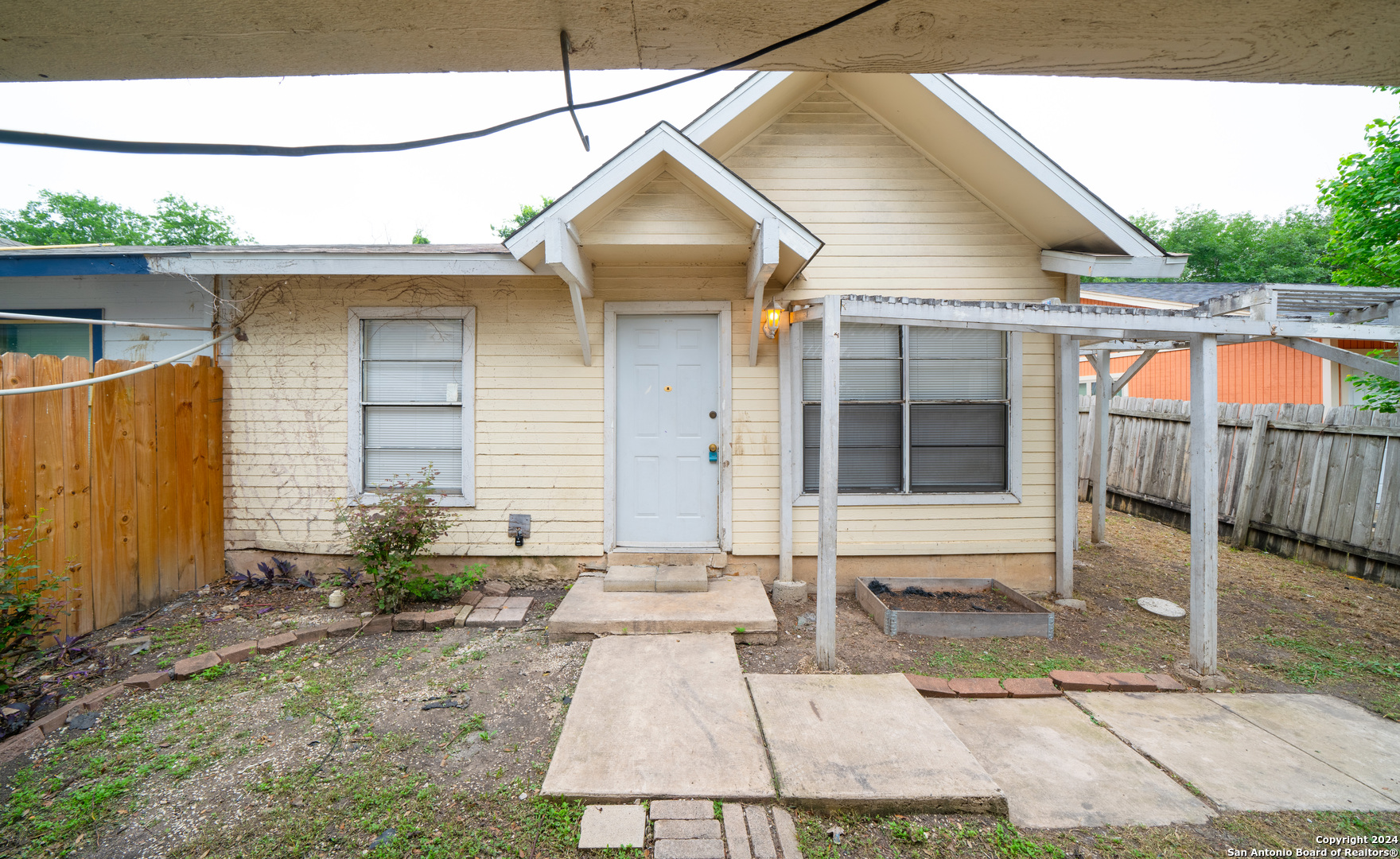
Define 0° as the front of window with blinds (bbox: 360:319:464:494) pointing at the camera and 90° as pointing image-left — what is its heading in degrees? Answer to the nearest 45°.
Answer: approximately 0°

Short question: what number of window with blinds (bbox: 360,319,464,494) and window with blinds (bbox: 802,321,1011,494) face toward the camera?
2

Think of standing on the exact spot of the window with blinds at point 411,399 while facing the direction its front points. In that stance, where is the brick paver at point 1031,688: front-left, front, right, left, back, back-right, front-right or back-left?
front-left

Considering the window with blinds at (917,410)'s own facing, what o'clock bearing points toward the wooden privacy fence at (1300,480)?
The wooden privacy fence is roughly at 8 o'clock from the window with blinds.

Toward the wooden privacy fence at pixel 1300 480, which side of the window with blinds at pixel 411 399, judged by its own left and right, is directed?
left

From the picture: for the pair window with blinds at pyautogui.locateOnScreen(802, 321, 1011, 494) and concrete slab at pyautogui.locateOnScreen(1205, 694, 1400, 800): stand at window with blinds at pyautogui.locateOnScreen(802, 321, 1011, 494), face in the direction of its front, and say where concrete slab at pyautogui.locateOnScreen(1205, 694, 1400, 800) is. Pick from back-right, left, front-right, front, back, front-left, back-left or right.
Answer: front-left

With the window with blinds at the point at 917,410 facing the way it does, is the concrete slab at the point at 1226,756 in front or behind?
in front
